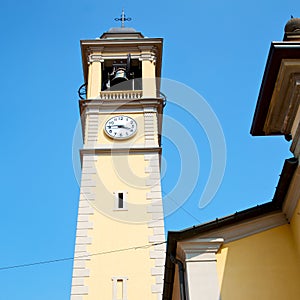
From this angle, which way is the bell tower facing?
toward the camera
